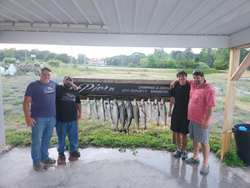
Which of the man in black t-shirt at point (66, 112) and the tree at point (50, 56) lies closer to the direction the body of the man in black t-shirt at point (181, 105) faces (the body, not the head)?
the man in black t-shirt

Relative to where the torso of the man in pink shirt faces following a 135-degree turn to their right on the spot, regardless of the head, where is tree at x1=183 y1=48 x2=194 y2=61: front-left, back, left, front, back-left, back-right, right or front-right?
front

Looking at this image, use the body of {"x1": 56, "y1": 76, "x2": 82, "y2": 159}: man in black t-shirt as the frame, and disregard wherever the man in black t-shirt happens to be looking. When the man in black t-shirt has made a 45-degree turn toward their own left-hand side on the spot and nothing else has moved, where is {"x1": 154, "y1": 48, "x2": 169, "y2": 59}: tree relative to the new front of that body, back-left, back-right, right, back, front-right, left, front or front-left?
left

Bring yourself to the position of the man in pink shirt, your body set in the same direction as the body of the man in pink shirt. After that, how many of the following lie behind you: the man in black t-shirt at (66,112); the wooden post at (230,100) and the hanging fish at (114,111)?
1

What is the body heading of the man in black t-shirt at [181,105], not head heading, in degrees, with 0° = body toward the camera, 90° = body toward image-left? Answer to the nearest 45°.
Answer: approximately 0°

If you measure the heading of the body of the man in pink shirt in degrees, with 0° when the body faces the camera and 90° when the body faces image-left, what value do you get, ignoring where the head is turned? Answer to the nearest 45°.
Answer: approximately 45°

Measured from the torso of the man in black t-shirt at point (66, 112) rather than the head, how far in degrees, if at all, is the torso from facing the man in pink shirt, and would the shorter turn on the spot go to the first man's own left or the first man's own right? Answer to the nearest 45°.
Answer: approximately 45° to the first man's own left
